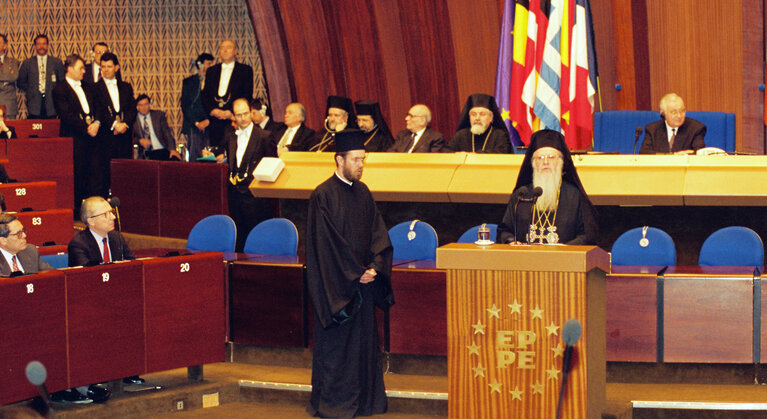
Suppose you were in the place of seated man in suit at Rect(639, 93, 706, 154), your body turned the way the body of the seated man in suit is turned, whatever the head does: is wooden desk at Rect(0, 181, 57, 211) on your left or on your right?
on your right

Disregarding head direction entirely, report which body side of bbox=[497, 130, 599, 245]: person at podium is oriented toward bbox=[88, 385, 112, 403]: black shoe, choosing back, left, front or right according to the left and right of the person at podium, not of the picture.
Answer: right

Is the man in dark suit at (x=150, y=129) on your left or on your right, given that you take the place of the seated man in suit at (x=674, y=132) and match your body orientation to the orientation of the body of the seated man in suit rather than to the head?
on your right

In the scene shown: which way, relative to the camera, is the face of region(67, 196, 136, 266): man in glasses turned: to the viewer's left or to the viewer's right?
to the viewer's right

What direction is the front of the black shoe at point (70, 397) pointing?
to the viewer's right

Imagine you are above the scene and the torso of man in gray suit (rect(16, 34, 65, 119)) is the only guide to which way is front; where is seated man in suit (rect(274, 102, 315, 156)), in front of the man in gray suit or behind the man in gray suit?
in front

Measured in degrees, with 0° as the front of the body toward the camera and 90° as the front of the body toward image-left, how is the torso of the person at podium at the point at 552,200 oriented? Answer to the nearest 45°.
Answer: approximately 0°

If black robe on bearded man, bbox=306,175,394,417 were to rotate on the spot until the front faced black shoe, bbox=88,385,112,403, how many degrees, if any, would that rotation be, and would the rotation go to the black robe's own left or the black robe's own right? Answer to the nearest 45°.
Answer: approximately 135° to the black robe's own right

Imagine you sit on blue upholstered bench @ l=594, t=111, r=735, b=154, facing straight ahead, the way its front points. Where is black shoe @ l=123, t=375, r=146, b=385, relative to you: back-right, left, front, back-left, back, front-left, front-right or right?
front-right

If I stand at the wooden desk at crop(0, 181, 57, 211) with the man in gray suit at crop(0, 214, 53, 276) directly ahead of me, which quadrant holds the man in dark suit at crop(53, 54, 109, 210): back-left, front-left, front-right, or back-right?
back-left

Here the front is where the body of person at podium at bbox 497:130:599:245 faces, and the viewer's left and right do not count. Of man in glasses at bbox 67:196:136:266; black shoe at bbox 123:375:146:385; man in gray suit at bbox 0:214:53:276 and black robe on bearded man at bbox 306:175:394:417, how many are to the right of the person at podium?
4

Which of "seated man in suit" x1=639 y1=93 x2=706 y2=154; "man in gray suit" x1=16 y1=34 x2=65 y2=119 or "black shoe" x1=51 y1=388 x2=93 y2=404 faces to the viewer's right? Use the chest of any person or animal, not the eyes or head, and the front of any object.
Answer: the black shoe
